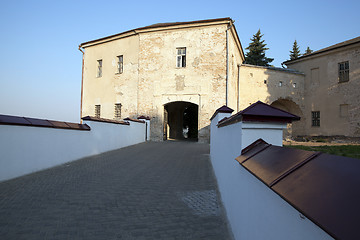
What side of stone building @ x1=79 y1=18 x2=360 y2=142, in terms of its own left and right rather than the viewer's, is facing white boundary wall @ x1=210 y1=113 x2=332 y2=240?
front

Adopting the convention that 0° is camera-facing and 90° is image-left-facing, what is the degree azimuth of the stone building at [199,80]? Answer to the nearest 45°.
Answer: approximately 0°

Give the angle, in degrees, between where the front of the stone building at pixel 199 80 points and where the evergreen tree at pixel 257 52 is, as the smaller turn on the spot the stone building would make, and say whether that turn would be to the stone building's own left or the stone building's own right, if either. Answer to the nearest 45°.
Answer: approximately 135° to the stone building's own left

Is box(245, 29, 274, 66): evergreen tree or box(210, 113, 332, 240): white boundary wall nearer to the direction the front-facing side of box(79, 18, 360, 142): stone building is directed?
the white boundary wall

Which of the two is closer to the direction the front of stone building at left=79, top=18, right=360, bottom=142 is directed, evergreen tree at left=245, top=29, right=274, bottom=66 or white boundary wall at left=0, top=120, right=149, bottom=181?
the white boundary wall

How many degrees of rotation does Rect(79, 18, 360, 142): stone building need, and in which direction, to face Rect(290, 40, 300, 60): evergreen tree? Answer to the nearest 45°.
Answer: approximately 135° to its left

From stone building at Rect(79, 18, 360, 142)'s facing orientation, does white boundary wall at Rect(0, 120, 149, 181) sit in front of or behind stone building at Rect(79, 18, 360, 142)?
in front
